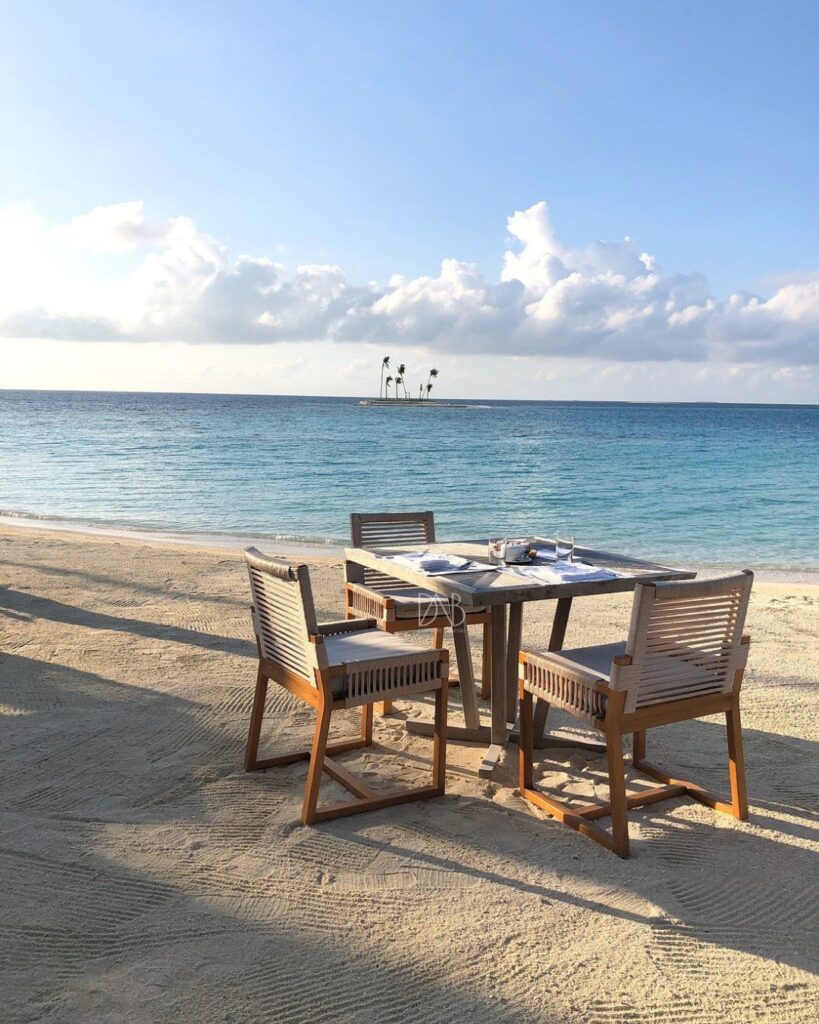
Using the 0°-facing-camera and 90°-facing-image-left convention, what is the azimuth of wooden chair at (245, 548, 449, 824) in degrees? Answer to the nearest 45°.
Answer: approximately 225°

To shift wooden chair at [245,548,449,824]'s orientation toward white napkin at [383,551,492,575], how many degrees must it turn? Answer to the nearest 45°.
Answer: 0° — it already faces it

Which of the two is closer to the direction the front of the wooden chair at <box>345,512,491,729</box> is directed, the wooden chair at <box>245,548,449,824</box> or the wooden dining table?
the wooden dining table

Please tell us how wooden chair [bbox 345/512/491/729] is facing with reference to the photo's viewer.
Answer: facing the viewer and to the right of the viewer

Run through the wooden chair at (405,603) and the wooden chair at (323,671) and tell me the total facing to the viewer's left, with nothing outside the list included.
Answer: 0

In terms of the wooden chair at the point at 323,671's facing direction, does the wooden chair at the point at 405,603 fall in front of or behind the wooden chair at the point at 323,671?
in front

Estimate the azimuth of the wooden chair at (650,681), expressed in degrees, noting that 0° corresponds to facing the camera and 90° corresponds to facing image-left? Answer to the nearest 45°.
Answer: approximately 135°

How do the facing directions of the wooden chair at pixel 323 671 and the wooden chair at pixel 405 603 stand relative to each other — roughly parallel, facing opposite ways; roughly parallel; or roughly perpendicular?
roughly perpendicular

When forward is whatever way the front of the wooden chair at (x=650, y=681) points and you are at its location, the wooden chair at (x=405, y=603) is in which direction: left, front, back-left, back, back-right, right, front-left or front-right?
front

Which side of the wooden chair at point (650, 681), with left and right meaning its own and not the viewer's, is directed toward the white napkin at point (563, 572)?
front

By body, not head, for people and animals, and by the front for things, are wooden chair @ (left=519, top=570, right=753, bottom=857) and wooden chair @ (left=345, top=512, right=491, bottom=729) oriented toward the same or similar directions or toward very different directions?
very different directions

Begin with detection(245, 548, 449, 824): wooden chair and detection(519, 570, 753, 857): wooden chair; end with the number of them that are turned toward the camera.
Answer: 0

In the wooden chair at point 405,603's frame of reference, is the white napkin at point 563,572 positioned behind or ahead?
ahead

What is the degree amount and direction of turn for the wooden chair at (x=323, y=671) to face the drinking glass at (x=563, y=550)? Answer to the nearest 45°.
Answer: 0° — it already faces it

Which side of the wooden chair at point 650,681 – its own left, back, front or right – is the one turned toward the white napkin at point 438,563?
front
